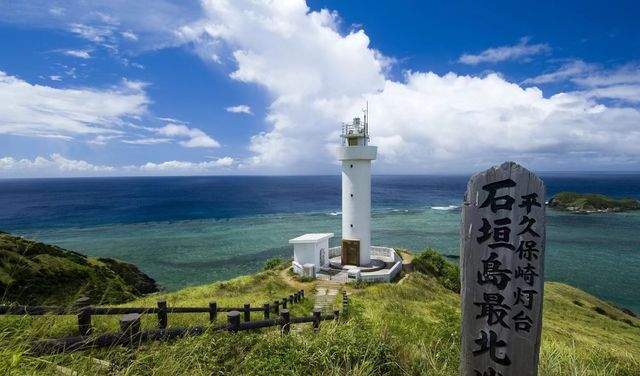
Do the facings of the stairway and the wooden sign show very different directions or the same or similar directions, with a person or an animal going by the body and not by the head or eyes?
same or similar directions

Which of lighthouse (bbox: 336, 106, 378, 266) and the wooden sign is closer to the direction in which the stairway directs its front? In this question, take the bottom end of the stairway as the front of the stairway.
the wooden sign

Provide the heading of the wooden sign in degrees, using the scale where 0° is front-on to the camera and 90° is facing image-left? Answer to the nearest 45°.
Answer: approximately 0°

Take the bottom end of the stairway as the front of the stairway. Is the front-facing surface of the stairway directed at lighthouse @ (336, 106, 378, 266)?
no

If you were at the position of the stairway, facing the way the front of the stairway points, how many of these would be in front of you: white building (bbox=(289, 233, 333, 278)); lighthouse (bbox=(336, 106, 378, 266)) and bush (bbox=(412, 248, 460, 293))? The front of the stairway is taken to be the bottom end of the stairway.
0

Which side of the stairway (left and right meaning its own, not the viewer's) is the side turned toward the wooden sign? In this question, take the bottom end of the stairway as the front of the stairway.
front

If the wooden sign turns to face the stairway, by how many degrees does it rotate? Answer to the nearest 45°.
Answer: approximately 135° to its right

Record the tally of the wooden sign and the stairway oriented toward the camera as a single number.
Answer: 2

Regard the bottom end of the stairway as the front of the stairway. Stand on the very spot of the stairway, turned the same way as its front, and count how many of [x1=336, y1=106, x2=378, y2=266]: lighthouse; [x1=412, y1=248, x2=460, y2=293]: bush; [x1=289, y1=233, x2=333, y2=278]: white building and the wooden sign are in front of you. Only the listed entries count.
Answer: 1

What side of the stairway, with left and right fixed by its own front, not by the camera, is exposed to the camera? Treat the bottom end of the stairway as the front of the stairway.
front

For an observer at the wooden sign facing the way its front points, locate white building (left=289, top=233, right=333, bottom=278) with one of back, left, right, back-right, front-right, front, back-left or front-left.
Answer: back-right

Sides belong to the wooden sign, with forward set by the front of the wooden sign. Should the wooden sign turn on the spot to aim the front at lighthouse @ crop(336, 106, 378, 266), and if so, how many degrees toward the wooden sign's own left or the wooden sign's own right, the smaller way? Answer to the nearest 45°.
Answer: approximately 135° to the wooden sign's own right
